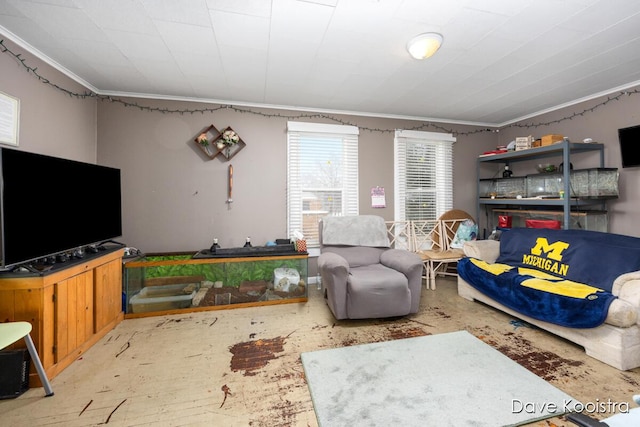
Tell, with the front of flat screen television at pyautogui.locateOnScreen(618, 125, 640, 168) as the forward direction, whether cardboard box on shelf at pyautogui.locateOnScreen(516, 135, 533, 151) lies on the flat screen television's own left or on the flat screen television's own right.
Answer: on the flat screen television's own right

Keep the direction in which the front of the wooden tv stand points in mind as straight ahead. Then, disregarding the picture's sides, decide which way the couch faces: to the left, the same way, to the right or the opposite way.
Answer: the opposite way

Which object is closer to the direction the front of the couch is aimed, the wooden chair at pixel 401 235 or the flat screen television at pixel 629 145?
the wooden chair

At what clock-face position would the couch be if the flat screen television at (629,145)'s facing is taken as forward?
The couch is roughly at 11 o'clock from the flat screen television.

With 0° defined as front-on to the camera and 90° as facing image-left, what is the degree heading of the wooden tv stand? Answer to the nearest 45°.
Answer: approximately 315°
